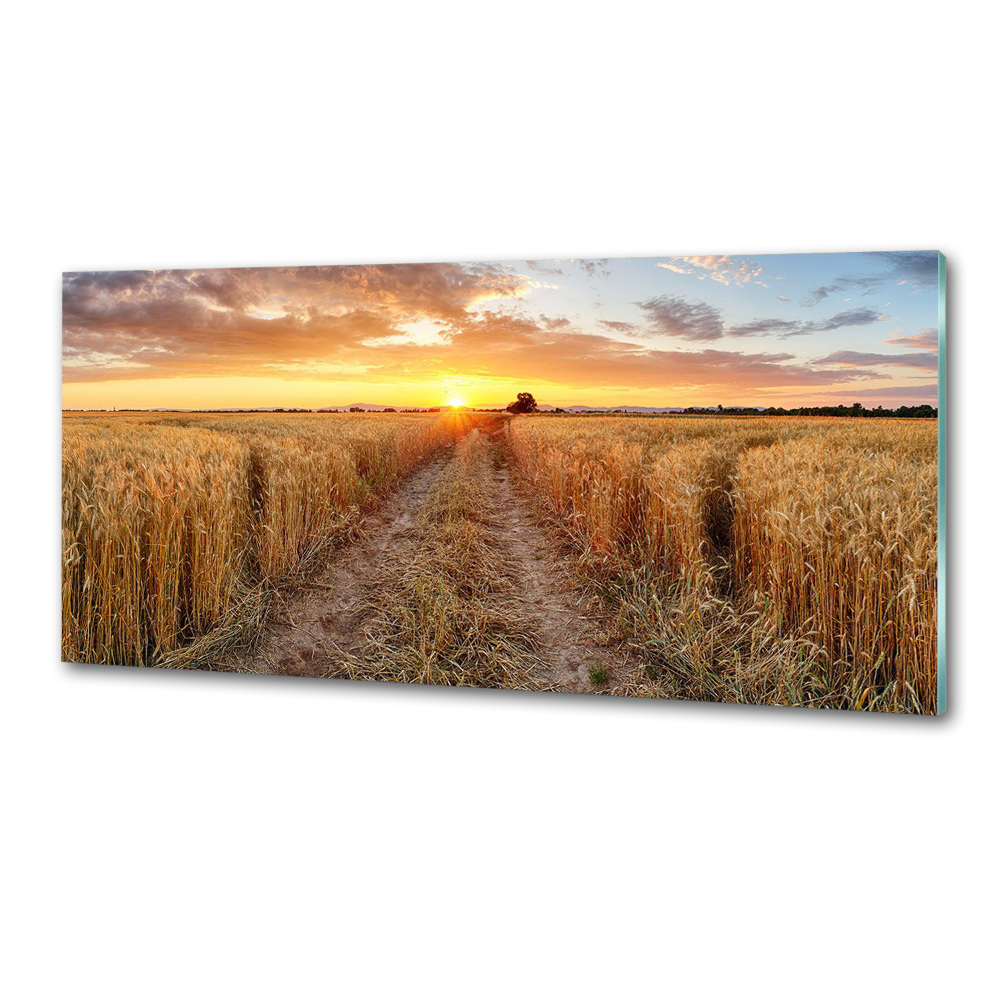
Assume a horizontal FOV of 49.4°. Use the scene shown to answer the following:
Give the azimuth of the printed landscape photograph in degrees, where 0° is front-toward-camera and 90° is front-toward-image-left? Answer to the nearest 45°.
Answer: approximately 45°
